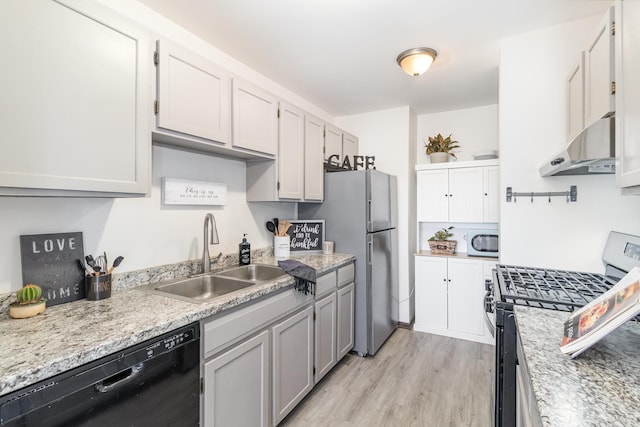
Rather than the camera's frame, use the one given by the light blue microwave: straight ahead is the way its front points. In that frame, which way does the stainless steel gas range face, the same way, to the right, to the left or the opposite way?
to the right

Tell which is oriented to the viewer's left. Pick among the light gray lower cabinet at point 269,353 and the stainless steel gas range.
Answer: the stainless steel gas range

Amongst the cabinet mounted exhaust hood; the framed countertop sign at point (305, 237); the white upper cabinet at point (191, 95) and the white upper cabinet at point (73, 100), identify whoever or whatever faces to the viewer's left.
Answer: the cabinet mounted exhaust hood

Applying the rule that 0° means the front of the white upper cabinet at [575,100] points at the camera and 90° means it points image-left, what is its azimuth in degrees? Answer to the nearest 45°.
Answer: approximately 90°

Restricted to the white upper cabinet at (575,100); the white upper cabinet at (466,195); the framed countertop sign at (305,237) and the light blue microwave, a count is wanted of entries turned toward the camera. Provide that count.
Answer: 3

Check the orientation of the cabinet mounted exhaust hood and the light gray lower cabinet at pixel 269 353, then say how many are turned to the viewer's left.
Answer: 1

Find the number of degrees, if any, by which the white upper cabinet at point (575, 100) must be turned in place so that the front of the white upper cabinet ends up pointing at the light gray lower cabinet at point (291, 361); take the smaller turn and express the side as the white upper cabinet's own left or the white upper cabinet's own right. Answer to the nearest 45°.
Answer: approximately 45° to the white upper cabinet's own left
